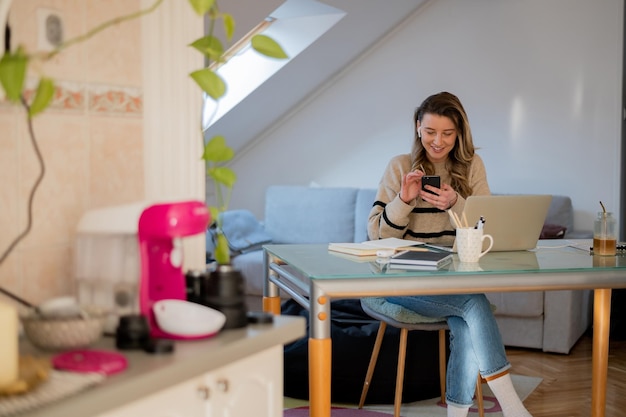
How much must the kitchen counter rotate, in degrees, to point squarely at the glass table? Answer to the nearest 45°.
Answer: approximately 90° to its left

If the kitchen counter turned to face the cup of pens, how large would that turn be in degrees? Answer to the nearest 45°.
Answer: approximately 90° to its left

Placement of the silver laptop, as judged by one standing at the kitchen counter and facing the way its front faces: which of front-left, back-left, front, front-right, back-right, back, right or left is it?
left

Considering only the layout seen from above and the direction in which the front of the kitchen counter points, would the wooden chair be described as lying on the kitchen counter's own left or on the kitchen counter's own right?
on the kitchen counter's own left

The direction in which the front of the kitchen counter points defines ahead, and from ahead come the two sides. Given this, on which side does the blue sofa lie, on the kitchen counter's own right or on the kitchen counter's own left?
on the kitchen counter's own left

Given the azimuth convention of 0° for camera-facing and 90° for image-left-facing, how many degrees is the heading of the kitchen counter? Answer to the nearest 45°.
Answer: approximately 315°
